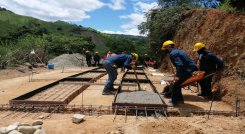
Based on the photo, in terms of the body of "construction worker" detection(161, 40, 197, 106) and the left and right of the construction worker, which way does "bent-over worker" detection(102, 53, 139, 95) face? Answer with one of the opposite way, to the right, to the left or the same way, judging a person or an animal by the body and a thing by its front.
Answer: the opposite way

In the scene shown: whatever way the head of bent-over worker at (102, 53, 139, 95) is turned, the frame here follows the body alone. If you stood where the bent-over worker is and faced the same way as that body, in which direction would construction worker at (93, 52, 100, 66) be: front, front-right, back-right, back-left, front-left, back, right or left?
left

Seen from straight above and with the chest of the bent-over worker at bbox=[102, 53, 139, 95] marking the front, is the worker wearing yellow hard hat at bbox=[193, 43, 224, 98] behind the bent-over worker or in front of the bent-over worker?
in front

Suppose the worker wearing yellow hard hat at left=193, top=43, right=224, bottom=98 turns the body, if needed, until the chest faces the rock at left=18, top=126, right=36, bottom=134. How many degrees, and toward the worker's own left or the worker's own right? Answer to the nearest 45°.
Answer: approximately 45° to the worker's own left

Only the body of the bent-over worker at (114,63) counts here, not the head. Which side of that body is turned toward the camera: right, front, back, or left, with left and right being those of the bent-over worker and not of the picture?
right

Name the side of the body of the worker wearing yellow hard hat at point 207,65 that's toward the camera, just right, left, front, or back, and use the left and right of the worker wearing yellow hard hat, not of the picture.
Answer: left

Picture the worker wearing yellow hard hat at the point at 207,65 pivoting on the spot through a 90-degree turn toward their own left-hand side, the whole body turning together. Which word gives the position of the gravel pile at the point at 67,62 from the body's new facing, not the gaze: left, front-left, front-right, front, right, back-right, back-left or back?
back-right

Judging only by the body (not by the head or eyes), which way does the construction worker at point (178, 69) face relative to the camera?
to the viewer's left

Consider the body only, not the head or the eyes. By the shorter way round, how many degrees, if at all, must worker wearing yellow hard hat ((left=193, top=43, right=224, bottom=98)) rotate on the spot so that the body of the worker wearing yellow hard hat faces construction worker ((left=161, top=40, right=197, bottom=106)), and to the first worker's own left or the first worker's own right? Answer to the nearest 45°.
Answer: approximately 45° to the first worker's own left
